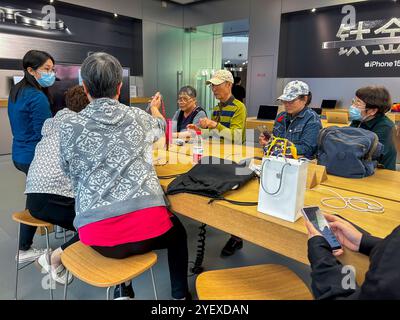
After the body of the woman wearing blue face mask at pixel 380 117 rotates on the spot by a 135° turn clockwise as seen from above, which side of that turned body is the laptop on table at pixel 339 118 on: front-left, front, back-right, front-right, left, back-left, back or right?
front-left

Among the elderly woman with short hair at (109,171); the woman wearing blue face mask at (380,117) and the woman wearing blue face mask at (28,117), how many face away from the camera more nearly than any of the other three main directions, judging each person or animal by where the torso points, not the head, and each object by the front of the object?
1

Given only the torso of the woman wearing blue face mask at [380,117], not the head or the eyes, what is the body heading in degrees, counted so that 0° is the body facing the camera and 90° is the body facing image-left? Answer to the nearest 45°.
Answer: approximately 90°

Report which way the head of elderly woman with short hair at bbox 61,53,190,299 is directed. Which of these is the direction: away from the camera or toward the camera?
away from the camera

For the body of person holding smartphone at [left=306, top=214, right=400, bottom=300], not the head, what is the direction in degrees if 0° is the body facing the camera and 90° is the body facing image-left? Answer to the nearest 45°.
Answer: approximately 90°

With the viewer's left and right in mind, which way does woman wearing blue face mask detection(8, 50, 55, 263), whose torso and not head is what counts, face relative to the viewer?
facing to the right of the viewer

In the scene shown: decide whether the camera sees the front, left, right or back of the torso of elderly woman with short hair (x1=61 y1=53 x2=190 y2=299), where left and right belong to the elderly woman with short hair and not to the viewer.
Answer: back

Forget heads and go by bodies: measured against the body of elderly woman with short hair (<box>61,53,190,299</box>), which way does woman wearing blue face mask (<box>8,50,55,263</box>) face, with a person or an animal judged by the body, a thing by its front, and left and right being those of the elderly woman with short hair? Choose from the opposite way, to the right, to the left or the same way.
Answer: to the right

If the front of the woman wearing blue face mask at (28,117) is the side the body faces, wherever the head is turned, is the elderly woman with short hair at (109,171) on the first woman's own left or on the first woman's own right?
on the first woman's own right

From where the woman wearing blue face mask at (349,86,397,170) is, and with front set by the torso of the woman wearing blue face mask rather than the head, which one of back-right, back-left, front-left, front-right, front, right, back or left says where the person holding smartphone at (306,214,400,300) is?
left
